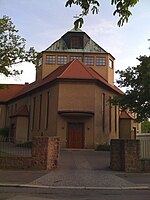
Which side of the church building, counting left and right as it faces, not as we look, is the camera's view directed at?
front

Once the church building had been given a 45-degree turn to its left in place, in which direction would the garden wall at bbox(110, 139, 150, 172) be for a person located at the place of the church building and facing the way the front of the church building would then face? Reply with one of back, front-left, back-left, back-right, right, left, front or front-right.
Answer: front-right

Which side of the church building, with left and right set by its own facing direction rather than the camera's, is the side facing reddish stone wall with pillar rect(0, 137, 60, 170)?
front

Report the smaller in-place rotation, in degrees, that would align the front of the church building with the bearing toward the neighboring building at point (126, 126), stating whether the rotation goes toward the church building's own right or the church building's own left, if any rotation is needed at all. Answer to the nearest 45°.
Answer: approximately 135° to the church building's own left
